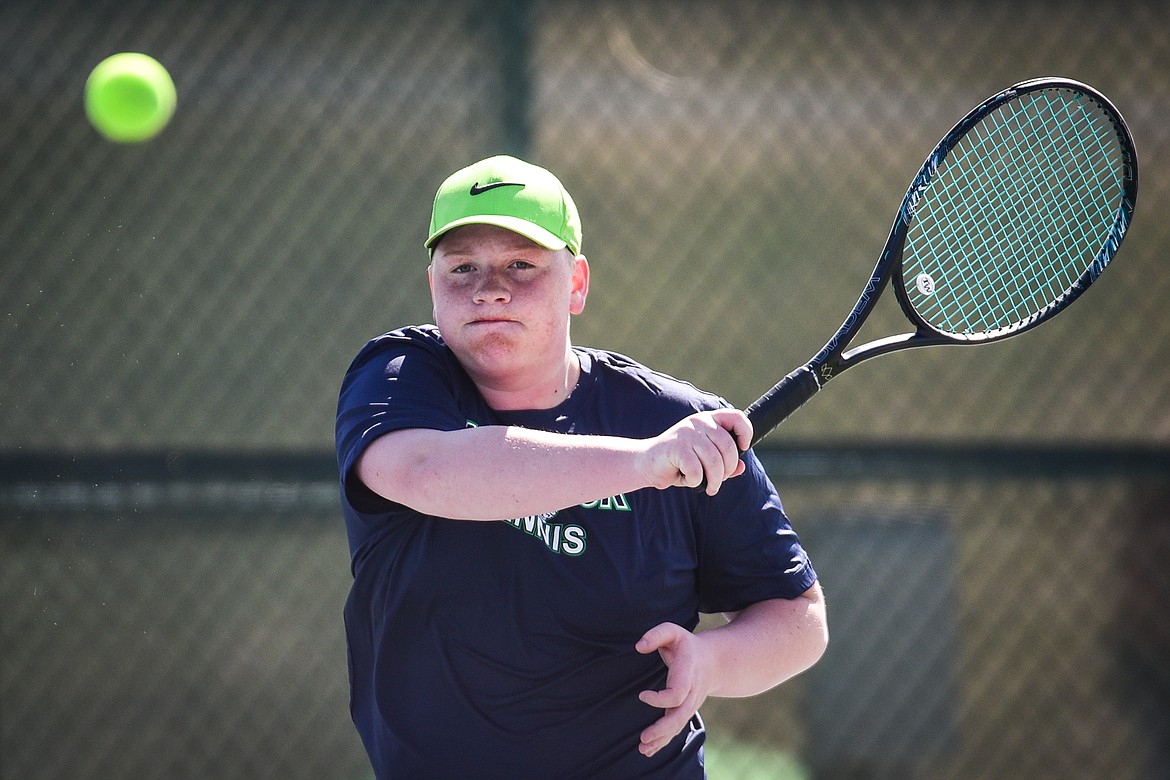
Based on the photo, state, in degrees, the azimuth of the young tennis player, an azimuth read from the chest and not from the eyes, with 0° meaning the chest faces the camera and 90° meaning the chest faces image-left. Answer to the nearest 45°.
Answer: approximately 0°

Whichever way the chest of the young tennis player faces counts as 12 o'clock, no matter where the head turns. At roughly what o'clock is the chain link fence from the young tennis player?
The chain link fence is roughly at 6 o'clock from the young tennis player.
